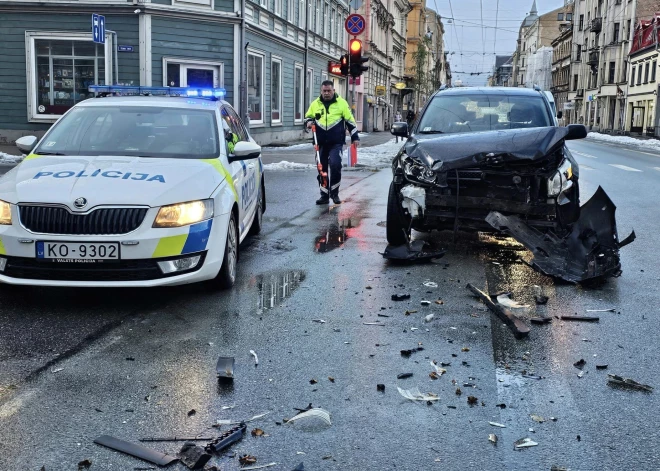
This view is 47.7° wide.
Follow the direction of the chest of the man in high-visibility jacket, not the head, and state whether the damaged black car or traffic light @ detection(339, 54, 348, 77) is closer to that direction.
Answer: the damaged black car

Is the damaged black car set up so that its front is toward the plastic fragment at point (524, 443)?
yes

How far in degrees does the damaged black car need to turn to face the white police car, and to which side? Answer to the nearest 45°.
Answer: approximately 45° to its right

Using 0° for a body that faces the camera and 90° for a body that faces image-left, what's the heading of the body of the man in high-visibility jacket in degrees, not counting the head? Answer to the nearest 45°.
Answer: approximately 0°

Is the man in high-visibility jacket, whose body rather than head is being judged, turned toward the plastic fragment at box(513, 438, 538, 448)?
yes

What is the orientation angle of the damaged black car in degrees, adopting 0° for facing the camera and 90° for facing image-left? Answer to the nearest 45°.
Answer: approximately 0°

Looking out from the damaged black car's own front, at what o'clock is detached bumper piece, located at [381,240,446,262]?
The detached bumper piece is roughly at 1 o'clock from the damaged black car.

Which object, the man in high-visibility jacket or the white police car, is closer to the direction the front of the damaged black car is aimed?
the white police car

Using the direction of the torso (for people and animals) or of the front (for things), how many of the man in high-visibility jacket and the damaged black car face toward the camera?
2

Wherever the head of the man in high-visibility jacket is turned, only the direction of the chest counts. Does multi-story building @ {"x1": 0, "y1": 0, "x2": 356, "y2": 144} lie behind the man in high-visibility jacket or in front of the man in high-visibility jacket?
behind

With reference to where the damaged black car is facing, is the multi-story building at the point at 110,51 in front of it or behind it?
behind

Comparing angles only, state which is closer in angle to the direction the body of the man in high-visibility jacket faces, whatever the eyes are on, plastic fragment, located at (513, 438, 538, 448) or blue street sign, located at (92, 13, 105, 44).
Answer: the plastic fragment
